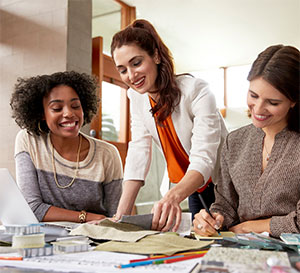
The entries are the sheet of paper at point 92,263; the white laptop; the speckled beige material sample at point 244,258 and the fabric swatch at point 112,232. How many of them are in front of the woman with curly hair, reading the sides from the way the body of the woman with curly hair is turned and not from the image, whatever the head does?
4

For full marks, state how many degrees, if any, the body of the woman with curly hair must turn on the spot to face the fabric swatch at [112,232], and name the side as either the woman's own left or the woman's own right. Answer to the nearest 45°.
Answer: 0° — they already face it

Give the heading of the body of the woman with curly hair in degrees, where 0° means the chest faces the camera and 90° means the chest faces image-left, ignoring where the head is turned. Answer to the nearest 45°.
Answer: approximately 0°

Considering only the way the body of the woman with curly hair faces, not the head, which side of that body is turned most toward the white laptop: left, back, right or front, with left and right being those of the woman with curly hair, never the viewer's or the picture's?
right

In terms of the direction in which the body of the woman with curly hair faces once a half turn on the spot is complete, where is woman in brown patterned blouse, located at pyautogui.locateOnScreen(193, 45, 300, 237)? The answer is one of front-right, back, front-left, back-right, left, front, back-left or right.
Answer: back-right

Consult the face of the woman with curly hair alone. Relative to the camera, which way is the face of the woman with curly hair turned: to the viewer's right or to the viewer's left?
to the viewer's right

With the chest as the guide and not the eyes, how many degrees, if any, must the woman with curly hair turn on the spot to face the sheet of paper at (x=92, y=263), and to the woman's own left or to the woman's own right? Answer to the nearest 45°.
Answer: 0° — they already face it

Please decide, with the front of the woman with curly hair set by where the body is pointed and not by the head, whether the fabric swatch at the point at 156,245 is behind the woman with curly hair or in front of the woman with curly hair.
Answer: in front

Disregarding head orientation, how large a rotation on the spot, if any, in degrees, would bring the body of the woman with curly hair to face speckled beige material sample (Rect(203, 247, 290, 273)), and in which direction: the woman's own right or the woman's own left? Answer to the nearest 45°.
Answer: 0° — they already face it

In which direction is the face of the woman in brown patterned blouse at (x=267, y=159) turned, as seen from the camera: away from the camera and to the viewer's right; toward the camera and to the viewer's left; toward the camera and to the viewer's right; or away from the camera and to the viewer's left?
toward the camera and to the viewer's left
